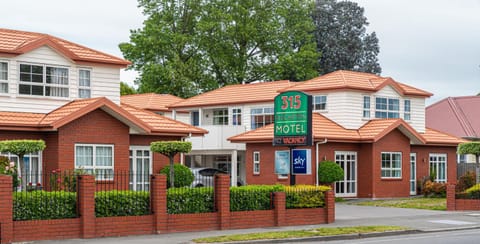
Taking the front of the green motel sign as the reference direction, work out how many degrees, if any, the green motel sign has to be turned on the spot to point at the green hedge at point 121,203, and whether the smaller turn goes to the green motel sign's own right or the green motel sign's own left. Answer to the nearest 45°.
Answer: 0° — it already faces it

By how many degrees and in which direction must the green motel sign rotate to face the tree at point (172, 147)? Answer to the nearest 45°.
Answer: approximately 45° to its right

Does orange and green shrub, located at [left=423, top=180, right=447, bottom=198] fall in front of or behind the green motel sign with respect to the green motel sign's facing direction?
behind

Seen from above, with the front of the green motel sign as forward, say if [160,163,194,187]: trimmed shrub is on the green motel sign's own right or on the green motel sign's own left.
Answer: on the green motel sign's own right

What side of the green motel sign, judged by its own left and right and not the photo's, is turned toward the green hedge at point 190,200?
front

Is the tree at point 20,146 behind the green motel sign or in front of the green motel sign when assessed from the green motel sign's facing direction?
in front

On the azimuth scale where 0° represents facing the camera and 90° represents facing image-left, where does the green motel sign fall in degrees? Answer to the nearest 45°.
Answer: approximately 45°

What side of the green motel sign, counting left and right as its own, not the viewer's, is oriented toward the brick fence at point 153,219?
front
